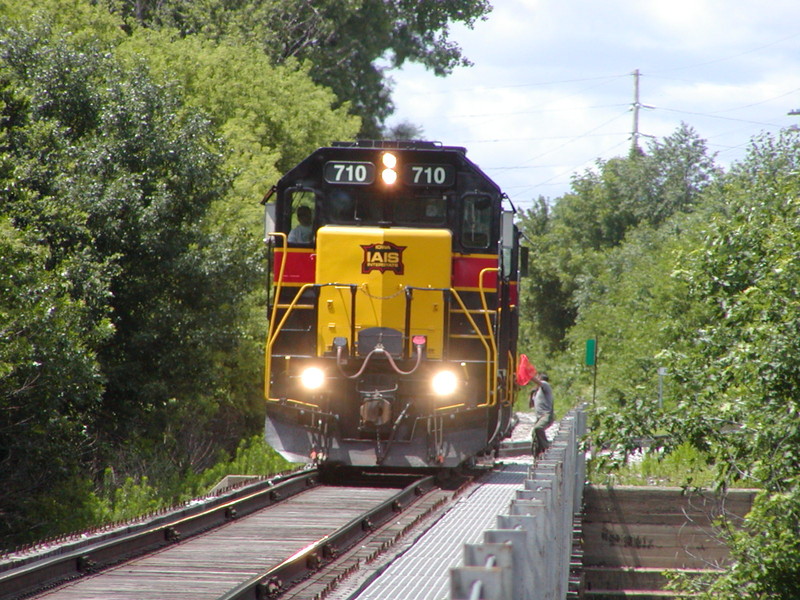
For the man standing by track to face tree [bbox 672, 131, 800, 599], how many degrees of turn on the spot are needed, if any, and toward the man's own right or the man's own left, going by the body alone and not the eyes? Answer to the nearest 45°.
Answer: approximately 135° to the man's own left

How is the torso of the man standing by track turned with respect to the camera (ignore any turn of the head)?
to the viewer's left

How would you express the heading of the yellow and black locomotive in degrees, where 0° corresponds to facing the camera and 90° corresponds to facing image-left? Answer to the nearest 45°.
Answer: approximately 0°

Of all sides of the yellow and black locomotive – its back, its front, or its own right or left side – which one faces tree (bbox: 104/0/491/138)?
back

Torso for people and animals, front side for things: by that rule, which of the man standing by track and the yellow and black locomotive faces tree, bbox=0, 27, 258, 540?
the man standing by track

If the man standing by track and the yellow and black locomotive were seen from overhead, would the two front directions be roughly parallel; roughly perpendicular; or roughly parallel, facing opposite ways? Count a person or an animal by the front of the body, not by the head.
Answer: roughly perpendicular
